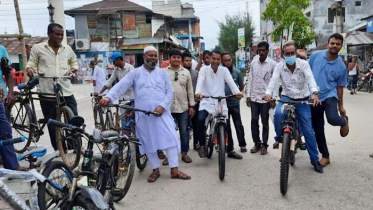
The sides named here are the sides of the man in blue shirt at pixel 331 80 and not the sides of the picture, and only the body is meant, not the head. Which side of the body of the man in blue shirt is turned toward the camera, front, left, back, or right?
front

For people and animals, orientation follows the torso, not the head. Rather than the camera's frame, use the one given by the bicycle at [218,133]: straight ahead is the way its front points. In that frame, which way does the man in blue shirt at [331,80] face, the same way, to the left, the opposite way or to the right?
the same way

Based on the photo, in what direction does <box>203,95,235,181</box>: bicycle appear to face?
toward the camera

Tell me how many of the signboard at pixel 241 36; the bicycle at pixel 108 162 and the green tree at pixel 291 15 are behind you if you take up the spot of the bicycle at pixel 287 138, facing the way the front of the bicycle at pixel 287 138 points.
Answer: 2

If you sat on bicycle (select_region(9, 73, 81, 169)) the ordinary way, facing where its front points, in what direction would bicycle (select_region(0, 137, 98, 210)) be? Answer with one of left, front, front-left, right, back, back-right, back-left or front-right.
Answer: front-right

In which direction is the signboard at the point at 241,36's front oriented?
toward the camera

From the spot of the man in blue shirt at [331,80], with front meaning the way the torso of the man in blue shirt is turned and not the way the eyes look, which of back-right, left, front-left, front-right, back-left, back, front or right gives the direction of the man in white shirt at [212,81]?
right

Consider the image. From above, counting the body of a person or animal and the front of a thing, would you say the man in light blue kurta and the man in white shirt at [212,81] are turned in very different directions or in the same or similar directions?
same or similar directions

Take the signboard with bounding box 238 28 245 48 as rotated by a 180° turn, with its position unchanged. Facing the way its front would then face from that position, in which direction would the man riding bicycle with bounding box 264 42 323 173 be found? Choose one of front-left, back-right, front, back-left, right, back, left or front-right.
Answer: back

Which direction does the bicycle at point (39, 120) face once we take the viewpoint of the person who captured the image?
facing the viewer and to the right of the viewer

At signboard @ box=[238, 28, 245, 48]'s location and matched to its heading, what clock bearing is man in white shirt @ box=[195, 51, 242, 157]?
The man in white shirt is roughly at 12 o'clock from the signboard.

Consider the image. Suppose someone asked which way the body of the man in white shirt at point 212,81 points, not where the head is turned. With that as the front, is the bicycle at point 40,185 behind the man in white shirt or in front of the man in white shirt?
in front

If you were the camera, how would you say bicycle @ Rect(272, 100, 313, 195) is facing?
facing the viewer

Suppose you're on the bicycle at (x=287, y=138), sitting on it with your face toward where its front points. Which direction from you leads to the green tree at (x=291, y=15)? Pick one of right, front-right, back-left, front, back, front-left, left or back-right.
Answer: back
